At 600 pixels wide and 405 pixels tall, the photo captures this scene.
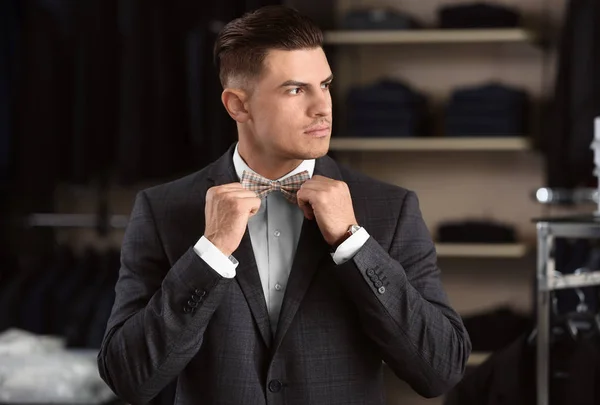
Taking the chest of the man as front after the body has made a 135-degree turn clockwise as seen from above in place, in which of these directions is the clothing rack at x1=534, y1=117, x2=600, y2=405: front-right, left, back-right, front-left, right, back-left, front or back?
right

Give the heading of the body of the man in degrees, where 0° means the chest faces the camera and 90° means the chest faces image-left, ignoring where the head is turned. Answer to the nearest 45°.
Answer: approximately 0°

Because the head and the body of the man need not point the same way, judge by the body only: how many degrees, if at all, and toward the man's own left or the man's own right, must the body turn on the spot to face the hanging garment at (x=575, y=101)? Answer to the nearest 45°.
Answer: approximately 135° to the man's own left

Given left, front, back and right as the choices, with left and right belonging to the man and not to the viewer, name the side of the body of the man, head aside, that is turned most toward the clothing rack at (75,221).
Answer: back

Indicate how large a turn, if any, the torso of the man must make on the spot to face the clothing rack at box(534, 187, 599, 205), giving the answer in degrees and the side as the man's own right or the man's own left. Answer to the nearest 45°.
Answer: approximately 135° to the man's own left
